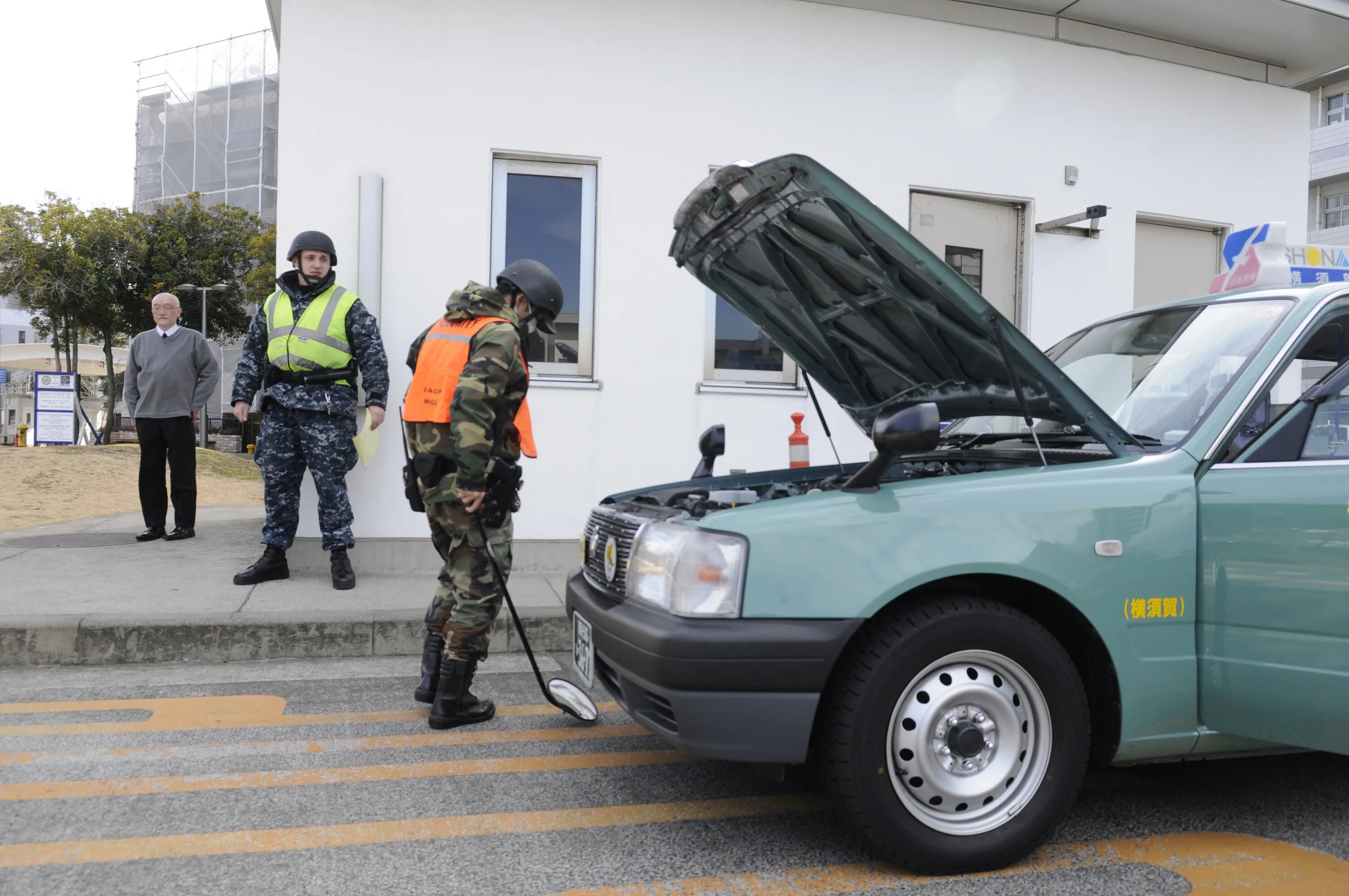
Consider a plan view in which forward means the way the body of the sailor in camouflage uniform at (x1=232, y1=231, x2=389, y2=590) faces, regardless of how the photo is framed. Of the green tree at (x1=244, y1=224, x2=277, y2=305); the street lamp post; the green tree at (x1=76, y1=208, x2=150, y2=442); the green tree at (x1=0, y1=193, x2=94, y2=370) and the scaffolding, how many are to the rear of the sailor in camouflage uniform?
5

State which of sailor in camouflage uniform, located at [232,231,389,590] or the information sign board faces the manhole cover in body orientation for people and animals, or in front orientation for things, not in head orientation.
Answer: the information sign board

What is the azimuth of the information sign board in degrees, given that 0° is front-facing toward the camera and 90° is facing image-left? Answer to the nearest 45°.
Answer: approximately 0°

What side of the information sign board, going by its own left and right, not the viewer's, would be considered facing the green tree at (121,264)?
back

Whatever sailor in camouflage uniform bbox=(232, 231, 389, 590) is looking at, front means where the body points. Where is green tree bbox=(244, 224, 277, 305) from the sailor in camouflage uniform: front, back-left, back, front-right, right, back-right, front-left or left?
back

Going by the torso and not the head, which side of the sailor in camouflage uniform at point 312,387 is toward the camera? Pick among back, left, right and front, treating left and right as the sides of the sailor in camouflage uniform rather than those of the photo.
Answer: front

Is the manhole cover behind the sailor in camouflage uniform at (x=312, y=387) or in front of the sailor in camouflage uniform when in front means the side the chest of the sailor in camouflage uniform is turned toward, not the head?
behind

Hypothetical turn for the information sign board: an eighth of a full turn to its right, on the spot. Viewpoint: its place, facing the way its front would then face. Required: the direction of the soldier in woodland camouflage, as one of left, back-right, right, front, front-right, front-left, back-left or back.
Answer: front-left

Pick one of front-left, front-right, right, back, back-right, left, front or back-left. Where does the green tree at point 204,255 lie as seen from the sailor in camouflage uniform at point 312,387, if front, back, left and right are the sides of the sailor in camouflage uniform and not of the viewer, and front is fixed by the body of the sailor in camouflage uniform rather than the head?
back

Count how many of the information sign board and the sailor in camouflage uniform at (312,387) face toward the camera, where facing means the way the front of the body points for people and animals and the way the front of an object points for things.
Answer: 2

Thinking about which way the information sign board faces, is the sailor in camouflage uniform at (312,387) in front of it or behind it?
in front
